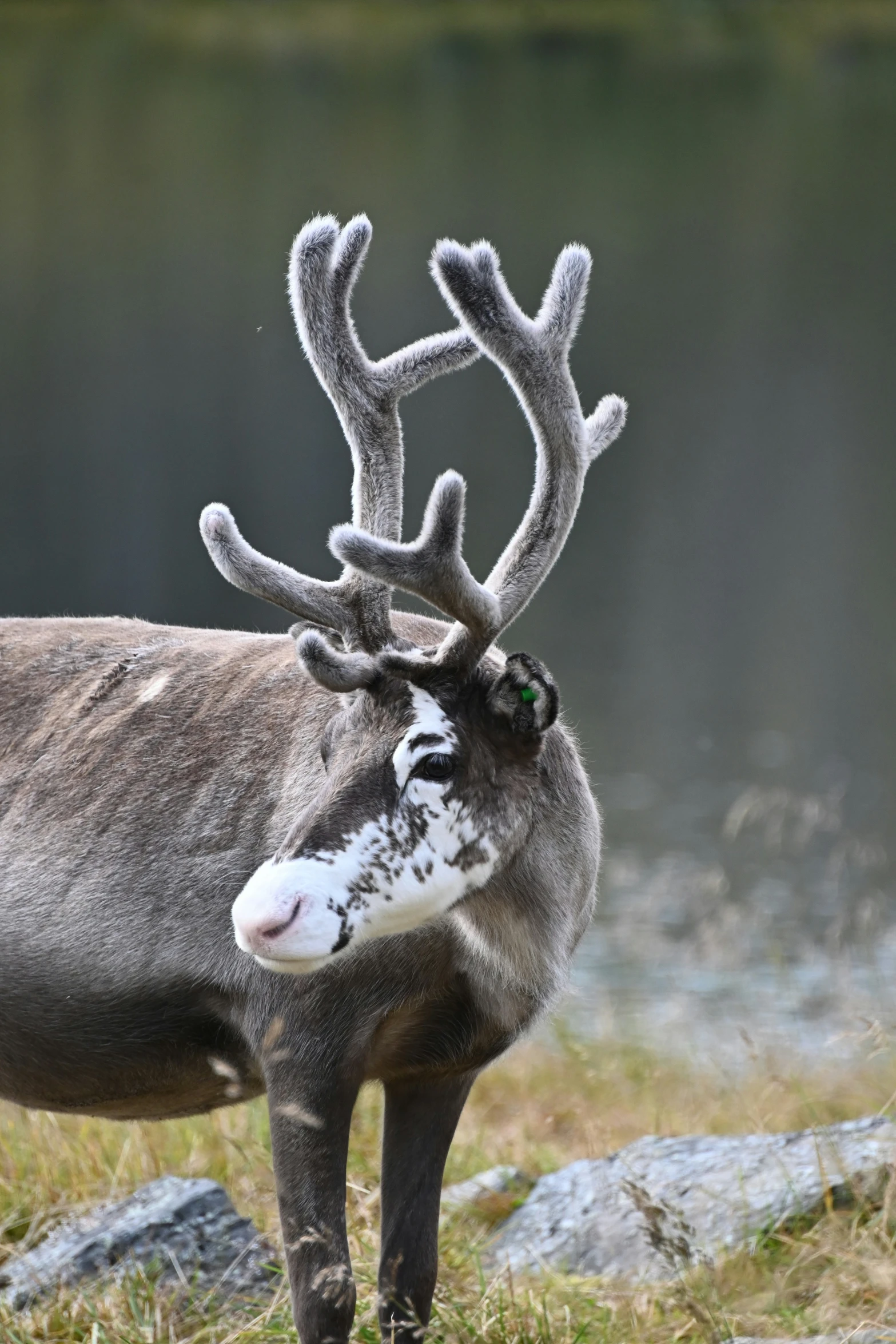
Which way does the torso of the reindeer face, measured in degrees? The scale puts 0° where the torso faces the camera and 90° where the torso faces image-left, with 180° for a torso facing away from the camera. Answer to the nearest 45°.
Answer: approximately 270°

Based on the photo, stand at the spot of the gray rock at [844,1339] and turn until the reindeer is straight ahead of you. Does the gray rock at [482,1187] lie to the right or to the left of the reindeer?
right

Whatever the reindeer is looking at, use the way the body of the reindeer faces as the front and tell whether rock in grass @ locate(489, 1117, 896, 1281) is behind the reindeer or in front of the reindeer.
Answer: in front
